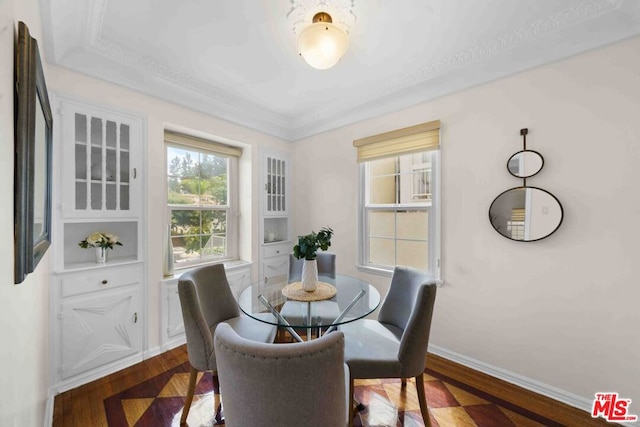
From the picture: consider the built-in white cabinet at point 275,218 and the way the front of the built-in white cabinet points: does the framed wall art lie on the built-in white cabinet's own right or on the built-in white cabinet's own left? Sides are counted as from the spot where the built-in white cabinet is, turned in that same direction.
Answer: on the built-in white cabinet's own right

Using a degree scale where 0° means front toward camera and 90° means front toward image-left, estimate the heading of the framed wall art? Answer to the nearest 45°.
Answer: approximately 270°

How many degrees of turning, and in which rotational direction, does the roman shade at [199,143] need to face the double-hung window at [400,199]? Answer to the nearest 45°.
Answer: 0° — it already faces it

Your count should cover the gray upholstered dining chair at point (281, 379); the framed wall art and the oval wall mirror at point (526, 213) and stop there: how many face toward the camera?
1

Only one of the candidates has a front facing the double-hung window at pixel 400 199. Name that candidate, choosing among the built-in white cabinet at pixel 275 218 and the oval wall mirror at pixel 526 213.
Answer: the built-in white cabinet

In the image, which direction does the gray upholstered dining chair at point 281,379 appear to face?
away from the camera

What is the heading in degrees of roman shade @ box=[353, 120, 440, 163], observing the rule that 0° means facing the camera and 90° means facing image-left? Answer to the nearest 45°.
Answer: approximately 45°

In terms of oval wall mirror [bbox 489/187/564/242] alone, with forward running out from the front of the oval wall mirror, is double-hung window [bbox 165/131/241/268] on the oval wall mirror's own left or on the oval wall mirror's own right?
on the oval wall mirror's own right

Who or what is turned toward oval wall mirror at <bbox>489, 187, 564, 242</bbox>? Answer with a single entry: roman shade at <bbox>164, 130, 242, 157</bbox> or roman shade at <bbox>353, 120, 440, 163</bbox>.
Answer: roman shade at <bbox>164, 130, 242, 157</bbox>

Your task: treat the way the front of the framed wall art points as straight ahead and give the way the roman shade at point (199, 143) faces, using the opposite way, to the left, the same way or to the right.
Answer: to the right

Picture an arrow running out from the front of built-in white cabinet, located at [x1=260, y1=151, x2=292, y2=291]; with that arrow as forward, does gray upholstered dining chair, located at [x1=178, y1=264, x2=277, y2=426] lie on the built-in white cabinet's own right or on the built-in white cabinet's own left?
on the built-in white cabinet's own right

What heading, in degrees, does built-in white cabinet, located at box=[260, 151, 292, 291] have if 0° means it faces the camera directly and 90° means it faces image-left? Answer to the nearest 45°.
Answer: approximately 315°
